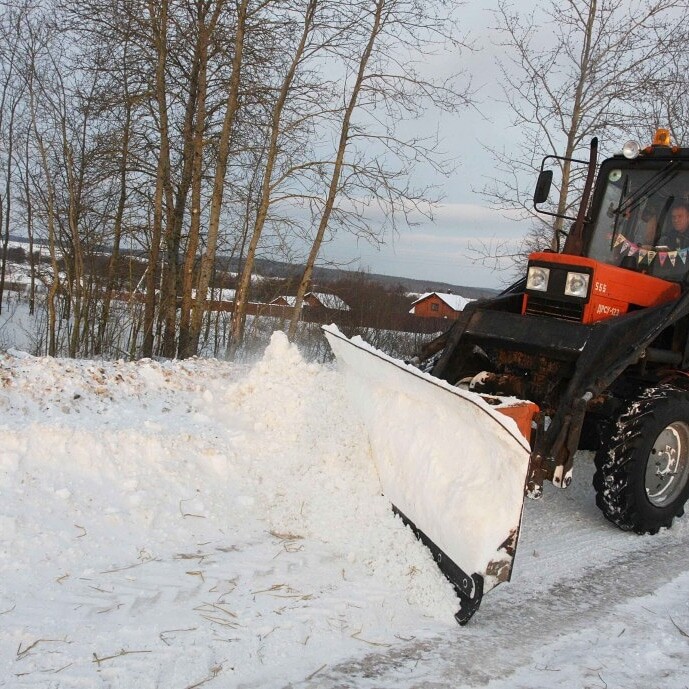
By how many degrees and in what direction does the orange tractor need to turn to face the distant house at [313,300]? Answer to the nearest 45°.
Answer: approximately 90° to its right

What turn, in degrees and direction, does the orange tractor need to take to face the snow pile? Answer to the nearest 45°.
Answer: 0° — it already faces it

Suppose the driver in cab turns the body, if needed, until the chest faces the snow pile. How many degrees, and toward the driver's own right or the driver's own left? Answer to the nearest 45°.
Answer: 0° — they already face it

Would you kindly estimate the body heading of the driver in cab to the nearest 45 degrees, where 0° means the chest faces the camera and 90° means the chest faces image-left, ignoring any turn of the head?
approximately 45°

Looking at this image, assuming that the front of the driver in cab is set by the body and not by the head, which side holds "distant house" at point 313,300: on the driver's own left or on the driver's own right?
on the driver's own right

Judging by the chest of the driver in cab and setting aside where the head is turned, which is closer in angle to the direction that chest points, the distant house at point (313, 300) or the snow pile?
the snow pile

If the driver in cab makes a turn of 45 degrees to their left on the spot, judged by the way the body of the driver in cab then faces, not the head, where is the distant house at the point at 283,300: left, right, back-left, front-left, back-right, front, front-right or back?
back-right

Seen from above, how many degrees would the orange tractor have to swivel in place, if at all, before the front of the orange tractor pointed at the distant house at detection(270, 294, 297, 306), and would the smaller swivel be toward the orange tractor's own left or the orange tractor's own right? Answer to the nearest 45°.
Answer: approximately 90° to the orange tractor's own right

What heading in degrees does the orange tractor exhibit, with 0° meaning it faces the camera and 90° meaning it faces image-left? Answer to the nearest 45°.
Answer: approximately 45°
